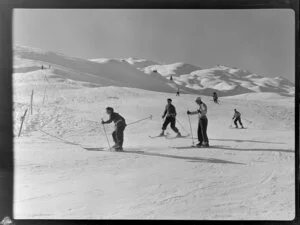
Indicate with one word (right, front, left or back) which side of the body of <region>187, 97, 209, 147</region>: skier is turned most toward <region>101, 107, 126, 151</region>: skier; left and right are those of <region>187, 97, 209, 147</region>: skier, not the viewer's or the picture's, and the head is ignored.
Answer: front

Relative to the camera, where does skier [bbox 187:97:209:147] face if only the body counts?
to the viewer's left

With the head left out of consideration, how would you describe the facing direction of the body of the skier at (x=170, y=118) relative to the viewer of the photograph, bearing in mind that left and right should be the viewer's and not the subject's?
facing the viewer and to the left of the viewer
